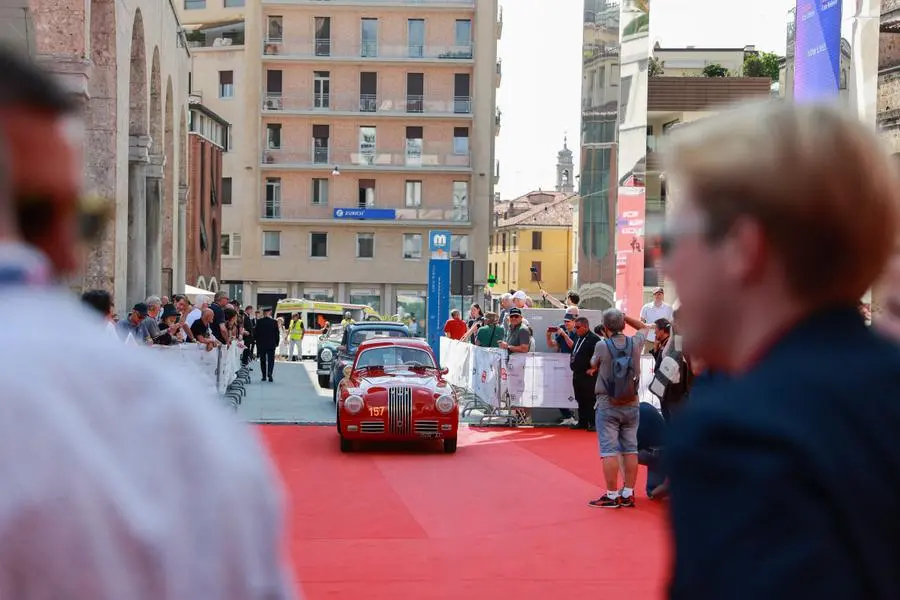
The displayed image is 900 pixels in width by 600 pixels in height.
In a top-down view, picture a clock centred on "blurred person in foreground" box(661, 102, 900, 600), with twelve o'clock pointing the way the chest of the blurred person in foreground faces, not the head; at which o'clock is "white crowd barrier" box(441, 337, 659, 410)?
The white crowd barrier is roughly at 1 o'clock from the blurred person in foreground.

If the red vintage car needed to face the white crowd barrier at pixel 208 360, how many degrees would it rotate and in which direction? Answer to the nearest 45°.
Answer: approximately 135° to its right

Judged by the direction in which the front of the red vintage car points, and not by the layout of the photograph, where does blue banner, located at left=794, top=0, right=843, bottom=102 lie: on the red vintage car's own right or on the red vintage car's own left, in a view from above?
on the red vintage car's own left

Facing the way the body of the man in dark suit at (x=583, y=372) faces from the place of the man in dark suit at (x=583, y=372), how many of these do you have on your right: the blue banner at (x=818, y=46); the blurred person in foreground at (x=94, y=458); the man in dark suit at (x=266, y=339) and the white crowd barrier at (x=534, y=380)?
2

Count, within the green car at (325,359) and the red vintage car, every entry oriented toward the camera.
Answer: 2

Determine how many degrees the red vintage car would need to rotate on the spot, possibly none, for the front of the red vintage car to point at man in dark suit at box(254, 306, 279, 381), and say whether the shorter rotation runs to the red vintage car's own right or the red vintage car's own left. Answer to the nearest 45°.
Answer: approximately 180°

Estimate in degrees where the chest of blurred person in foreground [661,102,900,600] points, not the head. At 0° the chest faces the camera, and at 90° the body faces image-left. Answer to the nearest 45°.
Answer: approximately 135°

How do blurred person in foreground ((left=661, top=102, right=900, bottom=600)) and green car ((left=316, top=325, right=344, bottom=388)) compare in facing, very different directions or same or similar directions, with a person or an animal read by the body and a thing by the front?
very different directions

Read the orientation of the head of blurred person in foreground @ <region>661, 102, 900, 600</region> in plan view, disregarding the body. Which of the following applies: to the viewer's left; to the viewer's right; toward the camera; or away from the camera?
to the viewer's left

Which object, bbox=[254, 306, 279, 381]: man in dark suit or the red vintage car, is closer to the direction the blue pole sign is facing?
the red vintage car

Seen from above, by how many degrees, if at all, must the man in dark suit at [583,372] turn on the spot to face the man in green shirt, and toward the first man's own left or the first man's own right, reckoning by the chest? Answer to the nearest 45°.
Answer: approximately 90° to the first man's own right
